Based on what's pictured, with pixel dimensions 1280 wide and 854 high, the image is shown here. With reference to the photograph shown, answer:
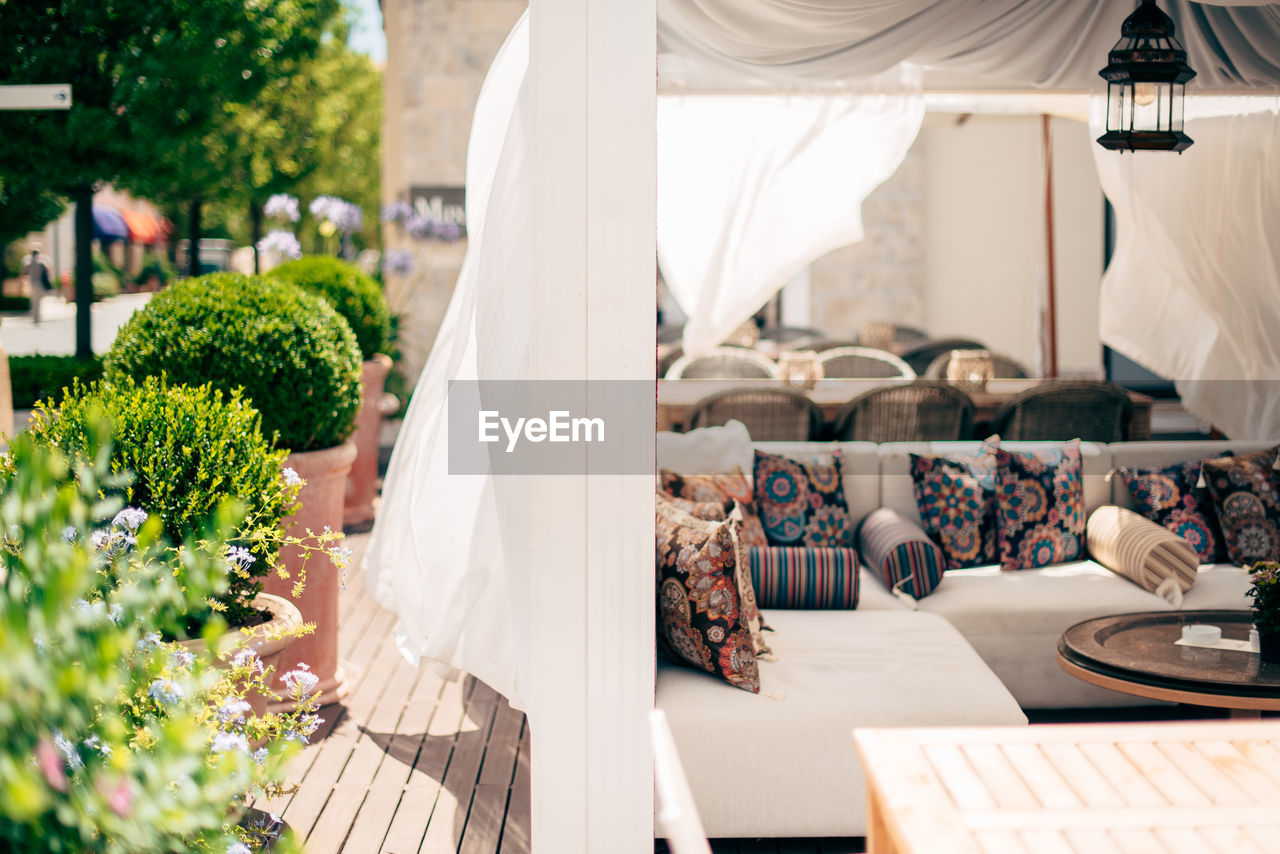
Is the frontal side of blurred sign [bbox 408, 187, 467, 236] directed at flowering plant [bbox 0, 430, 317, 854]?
yes

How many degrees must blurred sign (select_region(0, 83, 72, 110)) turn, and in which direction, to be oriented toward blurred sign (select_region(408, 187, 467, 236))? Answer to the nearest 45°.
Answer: approximately 135° to its left

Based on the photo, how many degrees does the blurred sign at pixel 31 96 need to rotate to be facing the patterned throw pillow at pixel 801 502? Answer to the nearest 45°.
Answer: approximately 45° to its left

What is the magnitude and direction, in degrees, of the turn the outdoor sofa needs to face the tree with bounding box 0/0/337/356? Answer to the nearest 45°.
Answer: approximately 135° to its right

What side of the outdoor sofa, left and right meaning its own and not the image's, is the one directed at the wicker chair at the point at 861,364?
back
